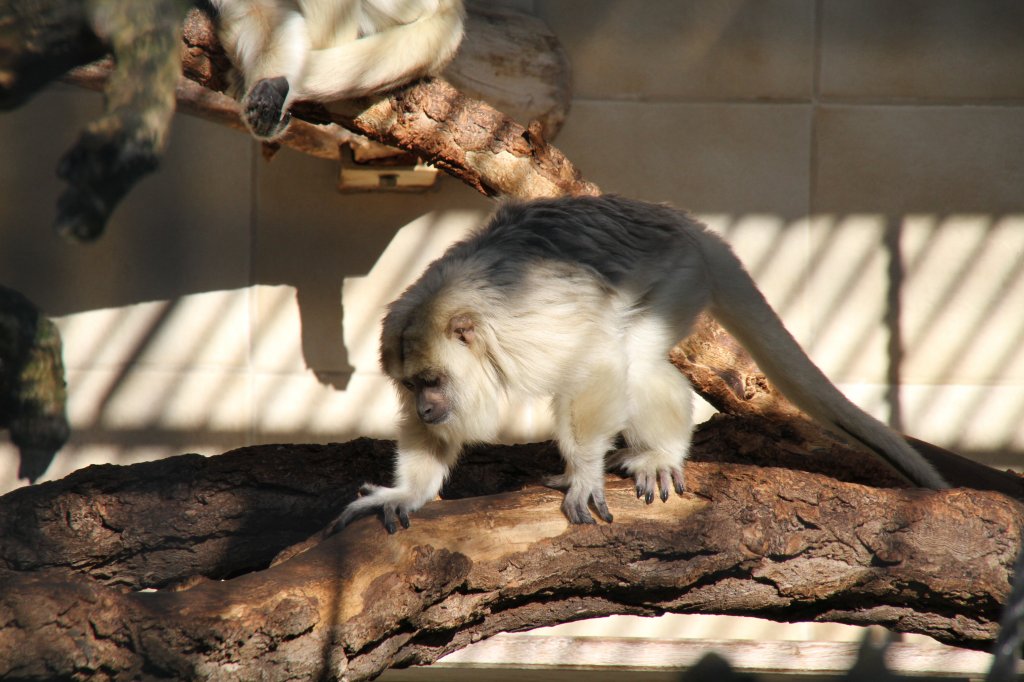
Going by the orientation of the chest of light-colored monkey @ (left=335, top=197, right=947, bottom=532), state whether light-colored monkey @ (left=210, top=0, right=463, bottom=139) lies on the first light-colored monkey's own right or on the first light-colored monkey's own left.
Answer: on the first light-colored monkey's own right

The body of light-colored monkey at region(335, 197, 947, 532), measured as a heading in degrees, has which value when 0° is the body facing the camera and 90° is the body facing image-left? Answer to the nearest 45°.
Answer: approximately 45°
